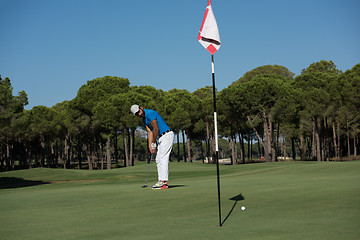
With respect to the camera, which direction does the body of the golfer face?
to the viewer's left
